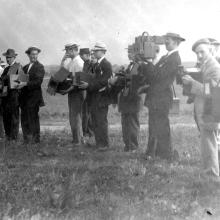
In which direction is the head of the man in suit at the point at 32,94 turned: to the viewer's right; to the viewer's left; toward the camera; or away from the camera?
toward the camera

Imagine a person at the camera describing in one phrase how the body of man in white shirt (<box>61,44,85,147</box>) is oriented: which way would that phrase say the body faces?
to the viewer's left

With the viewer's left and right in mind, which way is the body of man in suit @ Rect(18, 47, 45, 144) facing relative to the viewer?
facing the viewer and to the left of the viewer

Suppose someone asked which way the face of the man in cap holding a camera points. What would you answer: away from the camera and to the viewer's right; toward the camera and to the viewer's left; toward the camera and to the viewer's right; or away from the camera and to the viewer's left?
toward the camera and to the viewer's left

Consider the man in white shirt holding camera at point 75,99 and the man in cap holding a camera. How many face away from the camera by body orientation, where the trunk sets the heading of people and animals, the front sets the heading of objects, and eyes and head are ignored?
0

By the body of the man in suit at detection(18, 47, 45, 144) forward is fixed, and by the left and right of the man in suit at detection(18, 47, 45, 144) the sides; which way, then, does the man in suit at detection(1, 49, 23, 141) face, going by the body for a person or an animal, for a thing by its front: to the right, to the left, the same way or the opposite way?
the same way
